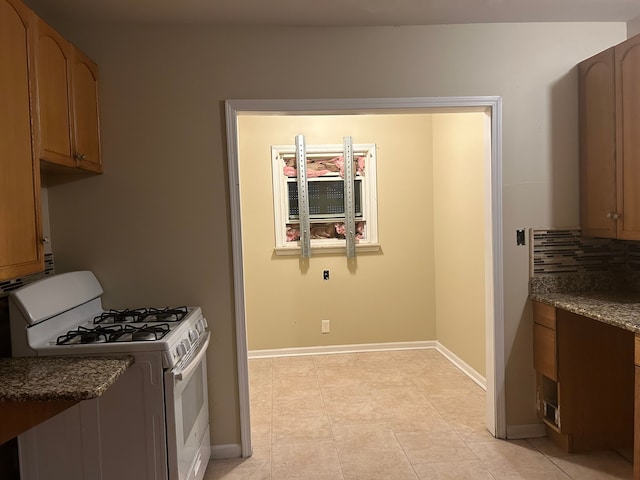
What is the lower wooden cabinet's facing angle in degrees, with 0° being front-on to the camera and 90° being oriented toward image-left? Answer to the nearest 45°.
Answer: approximately 45°

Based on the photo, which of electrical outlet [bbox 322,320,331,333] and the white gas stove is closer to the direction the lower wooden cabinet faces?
the white gas stove

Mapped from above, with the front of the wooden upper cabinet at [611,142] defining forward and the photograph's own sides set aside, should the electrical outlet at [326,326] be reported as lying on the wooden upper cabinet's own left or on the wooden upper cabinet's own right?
on the wooden upper cabinet's own right

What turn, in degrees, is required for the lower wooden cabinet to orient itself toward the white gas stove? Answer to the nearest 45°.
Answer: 0° — it already faces it

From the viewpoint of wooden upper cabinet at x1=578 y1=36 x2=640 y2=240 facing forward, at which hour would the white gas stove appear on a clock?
The white gas stove is roughly at 12 o'clock from the wooden upper cabinet.

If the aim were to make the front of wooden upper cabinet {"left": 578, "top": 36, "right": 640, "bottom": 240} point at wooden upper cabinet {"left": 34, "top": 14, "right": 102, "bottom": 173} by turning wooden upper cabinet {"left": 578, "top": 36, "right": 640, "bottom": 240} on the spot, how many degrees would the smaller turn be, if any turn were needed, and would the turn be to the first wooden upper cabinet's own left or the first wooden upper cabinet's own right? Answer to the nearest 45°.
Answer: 0° — it already faces it

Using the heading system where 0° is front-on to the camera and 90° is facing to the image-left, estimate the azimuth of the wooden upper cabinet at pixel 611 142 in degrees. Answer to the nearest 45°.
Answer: approximately 45°

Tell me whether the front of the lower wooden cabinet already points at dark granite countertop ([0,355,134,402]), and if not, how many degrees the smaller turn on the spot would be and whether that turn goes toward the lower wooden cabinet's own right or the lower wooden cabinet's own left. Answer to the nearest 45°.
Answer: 0° — it already faces it
